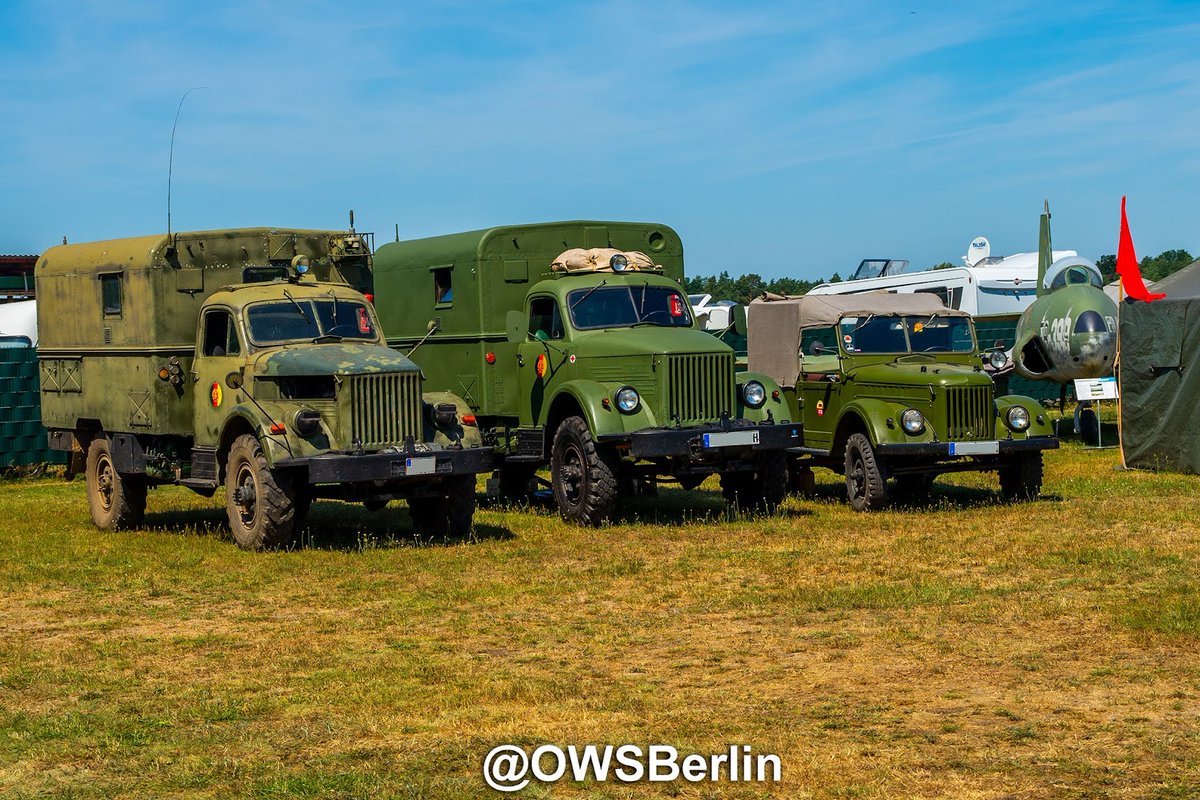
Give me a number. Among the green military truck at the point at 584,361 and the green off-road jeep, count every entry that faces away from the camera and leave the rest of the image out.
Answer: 0

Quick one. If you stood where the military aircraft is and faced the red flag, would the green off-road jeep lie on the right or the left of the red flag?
right

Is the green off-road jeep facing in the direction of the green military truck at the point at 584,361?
no

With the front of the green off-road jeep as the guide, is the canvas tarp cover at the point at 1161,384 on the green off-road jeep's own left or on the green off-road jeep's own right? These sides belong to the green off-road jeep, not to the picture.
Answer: on the green off-road jeep's own left

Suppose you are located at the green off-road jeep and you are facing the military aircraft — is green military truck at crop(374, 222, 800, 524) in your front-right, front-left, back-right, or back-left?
back-left

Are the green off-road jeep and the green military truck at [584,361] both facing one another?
no

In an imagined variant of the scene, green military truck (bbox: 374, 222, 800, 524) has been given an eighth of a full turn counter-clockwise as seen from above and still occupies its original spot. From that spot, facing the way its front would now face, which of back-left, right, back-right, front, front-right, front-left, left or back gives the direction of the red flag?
front-left

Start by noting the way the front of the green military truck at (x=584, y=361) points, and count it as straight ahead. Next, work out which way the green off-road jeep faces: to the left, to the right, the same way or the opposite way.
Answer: the same way

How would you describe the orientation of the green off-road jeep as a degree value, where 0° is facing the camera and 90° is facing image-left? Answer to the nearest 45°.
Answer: approximately 315°

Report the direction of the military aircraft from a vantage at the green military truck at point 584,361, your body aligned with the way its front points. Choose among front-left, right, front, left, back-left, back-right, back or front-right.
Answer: left

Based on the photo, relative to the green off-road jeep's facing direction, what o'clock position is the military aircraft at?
The military aircraft is roughly at 8 o'clock from the green off-road jeep.

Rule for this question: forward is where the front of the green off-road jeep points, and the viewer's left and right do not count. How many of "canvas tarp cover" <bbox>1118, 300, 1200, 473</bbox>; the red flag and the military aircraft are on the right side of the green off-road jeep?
0

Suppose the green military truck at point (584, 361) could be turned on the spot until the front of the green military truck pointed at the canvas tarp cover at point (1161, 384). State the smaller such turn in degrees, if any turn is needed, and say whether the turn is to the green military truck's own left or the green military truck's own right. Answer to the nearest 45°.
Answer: approximately 90° to the green military truck's own left

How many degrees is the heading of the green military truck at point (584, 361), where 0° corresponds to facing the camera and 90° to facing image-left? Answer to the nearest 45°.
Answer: approximately 315°
